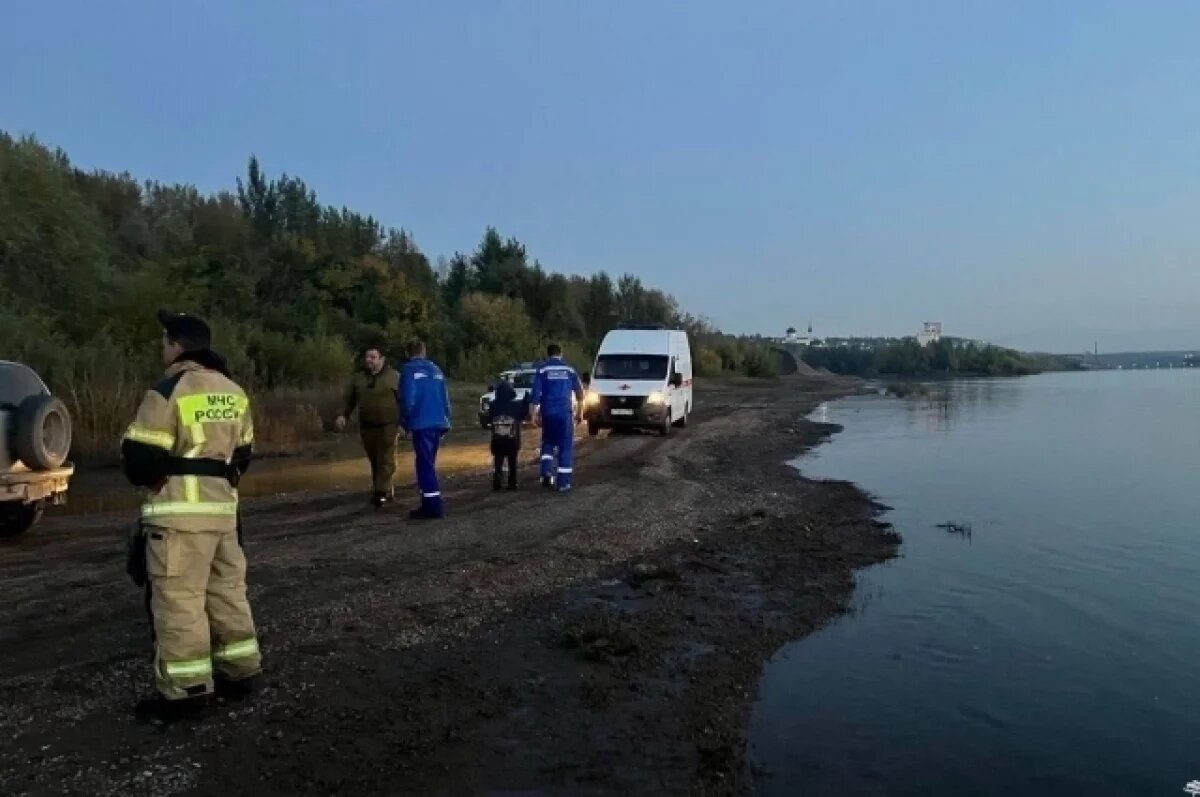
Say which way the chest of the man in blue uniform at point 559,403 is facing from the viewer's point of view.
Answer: away from the camera

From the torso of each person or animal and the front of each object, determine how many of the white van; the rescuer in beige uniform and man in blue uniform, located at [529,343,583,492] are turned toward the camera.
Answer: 1

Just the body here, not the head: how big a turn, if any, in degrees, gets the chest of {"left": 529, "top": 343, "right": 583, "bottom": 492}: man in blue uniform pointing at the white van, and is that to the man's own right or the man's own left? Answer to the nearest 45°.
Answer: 0° — they already face it

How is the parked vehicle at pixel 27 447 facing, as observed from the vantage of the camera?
facing away from the viewer and to the left of the viewer

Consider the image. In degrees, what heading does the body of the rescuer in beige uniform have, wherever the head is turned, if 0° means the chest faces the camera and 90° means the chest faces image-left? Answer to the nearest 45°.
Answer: approximately 135°

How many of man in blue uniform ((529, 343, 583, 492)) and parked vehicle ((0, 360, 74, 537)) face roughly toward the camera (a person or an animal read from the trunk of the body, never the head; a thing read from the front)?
0

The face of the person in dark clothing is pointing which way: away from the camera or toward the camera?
away from the camera

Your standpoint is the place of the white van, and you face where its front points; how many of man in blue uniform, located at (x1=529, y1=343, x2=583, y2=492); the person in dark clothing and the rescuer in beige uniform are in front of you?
3

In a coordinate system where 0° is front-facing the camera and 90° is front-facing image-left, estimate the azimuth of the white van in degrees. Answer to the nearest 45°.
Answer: approximately 0°
